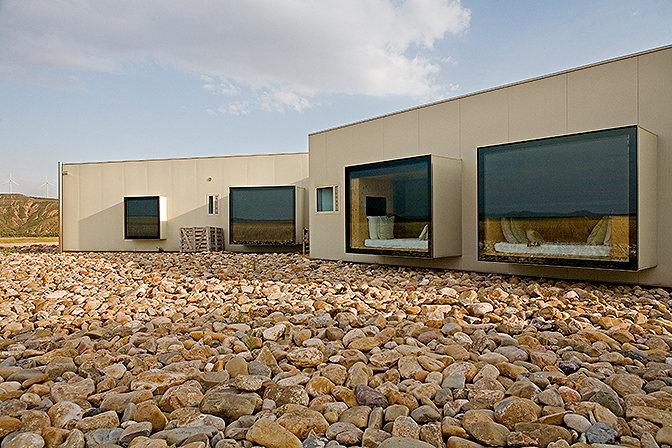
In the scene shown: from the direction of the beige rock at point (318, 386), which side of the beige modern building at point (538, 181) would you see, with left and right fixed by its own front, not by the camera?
front

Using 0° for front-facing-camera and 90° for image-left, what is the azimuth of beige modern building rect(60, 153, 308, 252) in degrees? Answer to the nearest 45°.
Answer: approximately 0°

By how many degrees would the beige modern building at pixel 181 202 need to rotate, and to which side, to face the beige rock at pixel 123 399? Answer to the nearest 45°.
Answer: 0° — it already faces it

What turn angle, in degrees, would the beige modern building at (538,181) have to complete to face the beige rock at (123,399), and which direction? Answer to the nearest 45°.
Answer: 0° — it already faces it

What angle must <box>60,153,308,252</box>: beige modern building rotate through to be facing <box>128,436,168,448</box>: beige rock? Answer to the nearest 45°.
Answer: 0° — it already faces it

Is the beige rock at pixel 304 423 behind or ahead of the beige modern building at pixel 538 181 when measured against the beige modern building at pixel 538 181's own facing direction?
ahead

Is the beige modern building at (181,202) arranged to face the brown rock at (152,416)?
yes

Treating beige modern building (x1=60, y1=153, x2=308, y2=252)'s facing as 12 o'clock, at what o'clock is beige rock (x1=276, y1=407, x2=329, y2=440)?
The beige rock is roughly at 12 o'clock from the beige modern building.

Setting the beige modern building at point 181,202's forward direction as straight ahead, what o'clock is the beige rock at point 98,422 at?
The beige rock is roughly at 12 o'clock from the beige modern building.

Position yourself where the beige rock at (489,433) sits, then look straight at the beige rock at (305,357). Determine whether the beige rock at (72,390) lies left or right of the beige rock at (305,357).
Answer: left

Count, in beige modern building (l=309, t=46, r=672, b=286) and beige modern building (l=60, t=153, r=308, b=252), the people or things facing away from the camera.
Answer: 0

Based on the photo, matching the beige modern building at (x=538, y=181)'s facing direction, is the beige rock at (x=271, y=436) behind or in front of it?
in front
